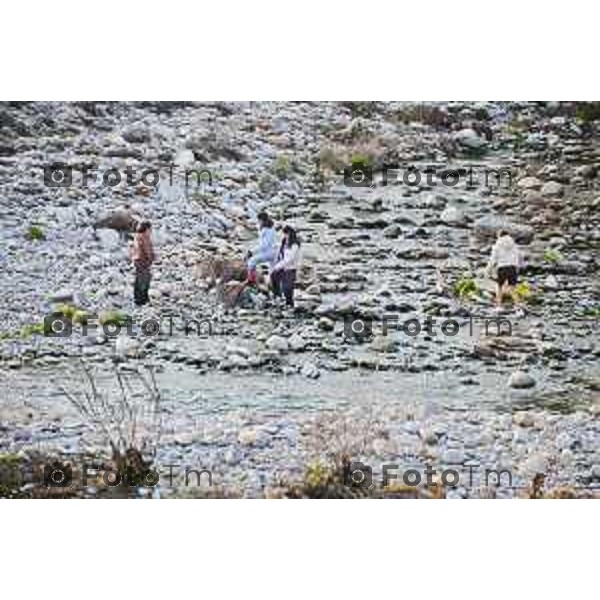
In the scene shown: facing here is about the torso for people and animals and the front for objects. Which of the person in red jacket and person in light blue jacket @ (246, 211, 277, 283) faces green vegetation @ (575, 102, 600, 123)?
the person in red jacket

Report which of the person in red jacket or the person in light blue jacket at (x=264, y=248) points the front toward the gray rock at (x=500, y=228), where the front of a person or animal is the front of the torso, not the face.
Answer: the person in red jacket

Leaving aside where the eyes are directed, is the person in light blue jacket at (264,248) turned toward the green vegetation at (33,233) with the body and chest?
yes

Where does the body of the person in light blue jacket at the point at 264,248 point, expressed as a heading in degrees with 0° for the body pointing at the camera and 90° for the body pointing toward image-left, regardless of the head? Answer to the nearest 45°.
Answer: approximately 90°

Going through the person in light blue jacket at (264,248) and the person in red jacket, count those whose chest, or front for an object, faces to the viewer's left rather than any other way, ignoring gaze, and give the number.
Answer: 1

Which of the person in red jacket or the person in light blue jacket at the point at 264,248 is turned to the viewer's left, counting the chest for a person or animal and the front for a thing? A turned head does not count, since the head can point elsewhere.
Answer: the person in light blue jacket
